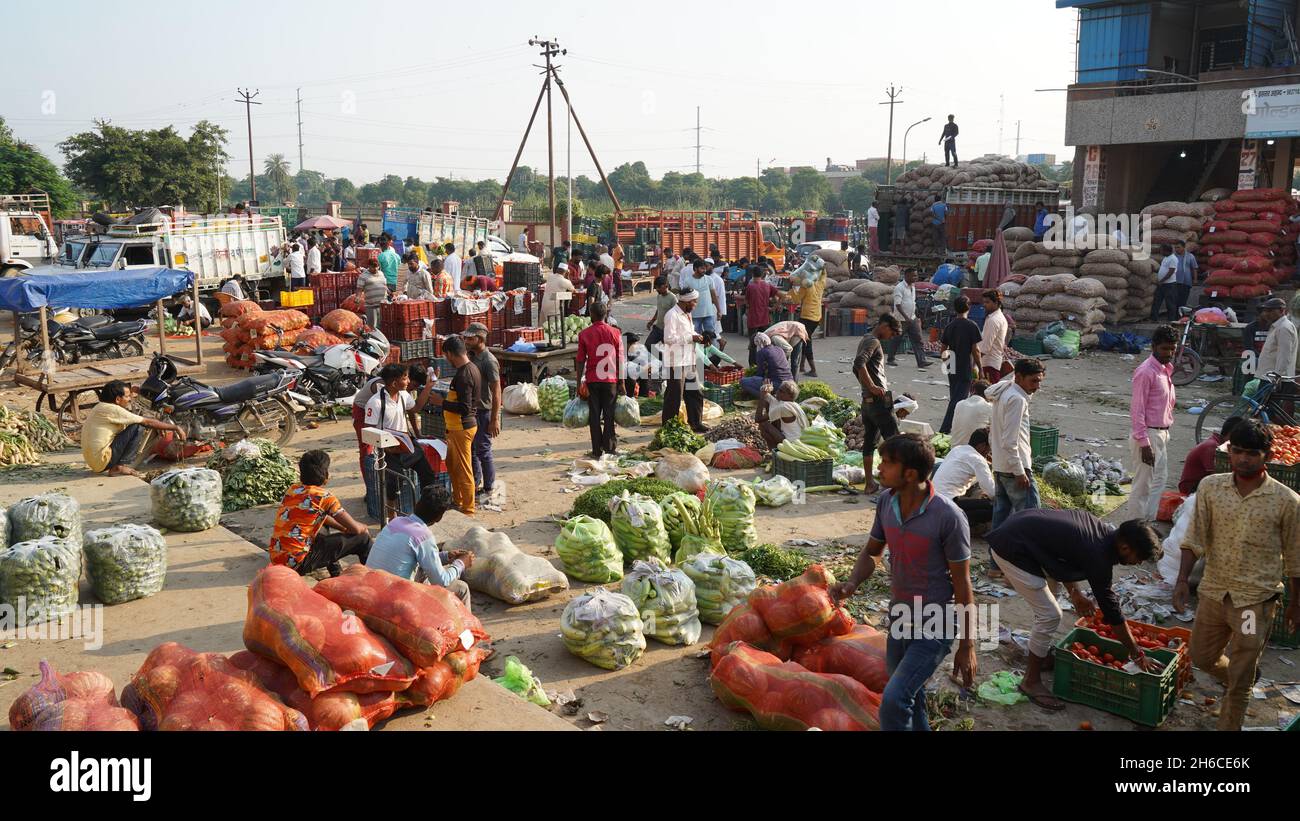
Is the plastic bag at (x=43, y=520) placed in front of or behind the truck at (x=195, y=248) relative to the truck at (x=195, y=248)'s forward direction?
in front

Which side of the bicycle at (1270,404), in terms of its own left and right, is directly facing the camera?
left

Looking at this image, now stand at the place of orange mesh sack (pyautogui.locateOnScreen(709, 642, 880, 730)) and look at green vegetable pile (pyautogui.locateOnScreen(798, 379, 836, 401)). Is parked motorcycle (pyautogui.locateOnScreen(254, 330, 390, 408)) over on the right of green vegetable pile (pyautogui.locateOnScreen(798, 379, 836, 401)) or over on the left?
left
